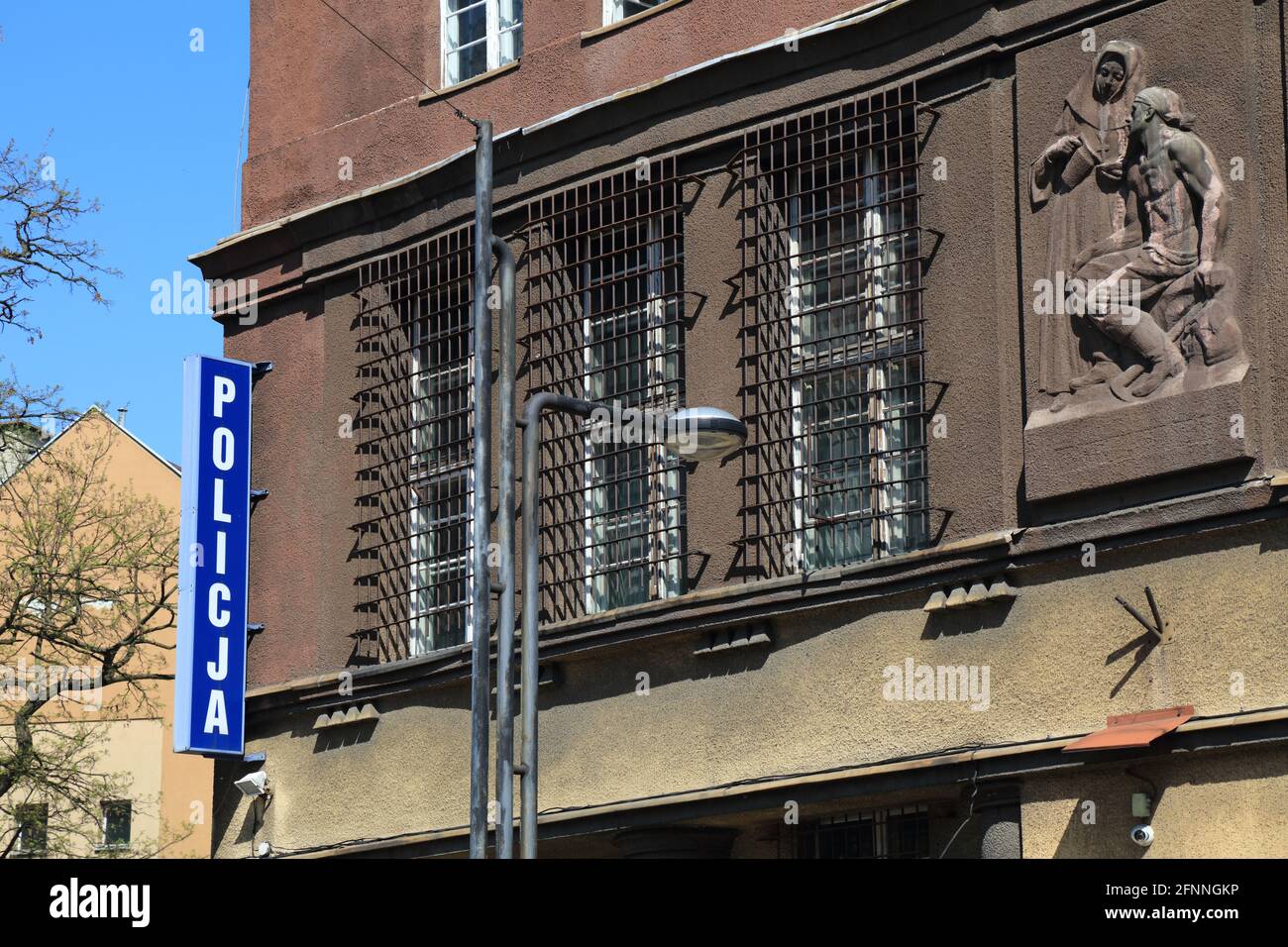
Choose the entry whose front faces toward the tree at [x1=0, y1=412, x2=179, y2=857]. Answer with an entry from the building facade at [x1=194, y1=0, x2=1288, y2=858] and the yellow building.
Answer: the yellow building

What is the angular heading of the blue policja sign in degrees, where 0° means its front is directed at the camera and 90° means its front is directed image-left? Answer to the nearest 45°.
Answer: approximately 315°

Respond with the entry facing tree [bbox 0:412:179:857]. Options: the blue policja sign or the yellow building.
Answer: the yellow building

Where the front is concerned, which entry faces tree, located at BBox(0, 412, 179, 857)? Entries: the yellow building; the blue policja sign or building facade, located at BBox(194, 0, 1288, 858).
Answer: the yellow building

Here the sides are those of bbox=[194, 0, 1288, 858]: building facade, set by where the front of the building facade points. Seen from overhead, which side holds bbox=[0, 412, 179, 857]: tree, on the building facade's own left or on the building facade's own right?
on the building facade's own right

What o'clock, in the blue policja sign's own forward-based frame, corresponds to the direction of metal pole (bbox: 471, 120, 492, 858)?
The metal pole is roughly at 1 o'clock from the blue policja sign.

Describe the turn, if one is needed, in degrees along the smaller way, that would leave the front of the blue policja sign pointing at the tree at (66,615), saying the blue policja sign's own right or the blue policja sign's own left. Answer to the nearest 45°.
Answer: approximately 135° to the blue policja sign's own left

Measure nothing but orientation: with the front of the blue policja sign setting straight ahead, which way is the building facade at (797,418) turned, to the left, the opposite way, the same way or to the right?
to the right

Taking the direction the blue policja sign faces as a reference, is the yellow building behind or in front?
behind
